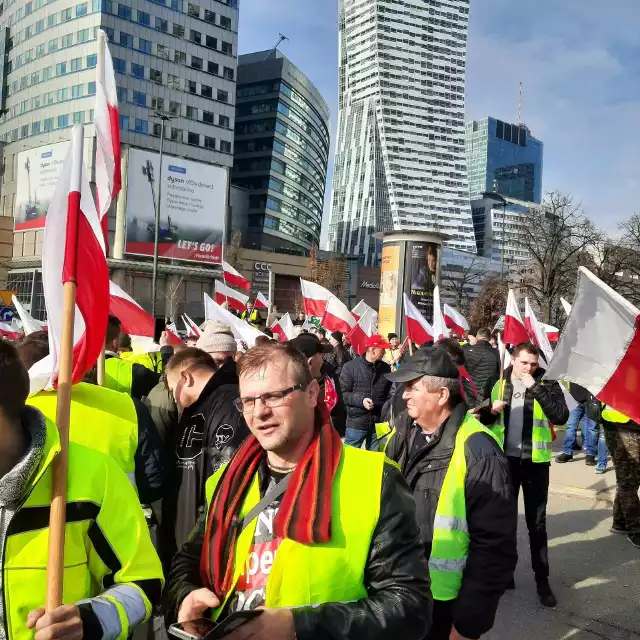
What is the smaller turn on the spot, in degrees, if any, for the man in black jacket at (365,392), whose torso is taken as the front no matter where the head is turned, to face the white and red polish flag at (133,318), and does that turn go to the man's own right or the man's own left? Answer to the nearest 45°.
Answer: approximately 90° to the man's own right

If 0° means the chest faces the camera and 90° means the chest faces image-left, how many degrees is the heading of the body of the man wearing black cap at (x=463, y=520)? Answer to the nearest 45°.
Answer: approximately 45°

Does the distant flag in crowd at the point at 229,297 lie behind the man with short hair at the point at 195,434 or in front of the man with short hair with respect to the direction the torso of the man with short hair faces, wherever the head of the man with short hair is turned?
in front

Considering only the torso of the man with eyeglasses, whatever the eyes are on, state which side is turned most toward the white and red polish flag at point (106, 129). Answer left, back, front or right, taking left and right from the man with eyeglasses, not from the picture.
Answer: right

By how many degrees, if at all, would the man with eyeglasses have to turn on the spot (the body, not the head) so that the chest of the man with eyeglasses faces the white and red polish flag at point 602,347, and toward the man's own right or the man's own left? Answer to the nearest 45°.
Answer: approximately 180°

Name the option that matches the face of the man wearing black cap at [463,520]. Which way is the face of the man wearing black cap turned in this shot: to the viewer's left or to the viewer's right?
to the viewer's left

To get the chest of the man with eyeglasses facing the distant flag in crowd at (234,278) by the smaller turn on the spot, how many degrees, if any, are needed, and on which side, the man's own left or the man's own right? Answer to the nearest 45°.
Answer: approximately 135° to the man's own right

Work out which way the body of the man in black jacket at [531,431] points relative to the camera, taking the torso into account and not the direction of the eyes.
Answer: toward the camera

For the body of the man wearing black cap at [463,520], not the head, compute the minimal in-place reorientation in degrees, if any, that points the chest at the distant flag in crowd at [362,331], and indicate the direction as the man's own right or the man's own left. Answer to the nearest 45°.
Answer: approximately 135° to the man's own right

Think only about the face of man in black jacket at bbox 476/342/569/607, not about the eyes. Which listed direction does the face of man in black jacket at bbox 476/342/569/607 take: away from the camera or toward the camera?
toward the camera

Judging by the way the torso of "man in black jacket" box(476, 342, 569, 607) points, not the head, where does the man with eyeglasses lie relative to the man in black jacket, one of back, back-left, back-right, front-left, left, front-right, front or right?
front

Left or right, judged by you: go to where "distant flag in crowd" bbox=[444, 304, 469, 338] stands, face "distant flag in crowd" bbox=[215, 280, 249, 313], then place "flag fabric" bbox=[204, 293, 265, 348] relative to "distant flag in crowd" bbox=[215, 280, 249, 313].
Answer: left

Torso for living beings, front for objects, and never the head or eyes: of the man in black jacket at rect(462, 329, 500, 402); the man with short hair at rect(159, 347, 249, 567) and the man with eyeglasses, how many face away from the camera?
1

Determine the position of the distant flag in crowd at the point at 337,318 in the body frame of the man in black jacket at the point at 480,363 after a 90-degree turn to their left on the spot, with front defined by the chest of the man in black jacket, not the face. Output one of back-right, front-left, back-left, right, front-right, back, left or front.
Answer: front-right

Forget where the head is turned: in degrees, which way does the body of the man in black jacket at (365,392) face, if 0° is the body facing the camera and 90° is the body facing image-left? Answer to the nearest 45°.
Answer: approximately 315°

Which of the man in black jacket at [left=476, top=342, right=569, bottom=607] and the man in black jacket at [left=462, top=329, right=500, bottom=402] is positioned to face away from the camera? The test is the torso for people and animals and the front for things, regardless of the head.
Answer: the man in black jacket at [left=462, top=329, right=500, bottom=402]
